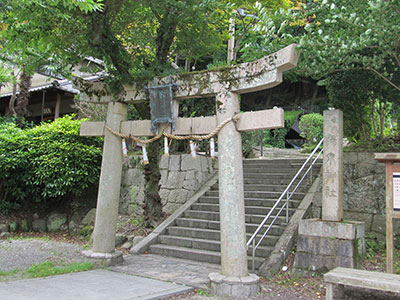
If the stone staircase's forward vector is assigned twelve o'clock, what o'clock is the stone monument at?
The stone monument is roughly at 9 o'clock from the stone staircase.

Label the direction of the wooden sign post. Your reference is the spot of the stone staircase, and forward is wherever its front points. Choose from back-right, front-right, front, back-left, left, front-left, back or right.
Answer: left

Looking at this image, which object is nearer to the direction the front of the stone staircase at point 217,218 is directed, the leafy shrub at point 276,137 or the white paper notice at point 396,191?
the white paper notice

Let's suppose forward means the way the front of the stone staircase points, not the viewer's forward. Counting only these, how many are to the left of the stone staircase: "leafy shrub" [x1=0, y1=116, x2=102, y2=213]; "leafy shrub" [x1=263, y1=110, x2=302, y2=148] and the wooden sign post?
1

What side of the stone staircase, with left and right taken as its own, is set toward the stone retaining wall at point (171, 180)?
right

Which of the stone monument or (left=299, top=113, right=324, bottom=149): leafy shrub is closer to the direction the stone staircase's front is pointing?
the stone monument

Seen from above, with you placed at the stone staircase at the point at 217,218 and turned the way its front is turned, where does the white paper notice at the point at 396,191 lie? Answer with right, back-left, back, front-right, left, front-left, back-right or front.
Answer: left

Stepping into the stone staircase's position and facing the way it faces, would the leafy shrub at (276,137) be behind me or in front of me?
behind

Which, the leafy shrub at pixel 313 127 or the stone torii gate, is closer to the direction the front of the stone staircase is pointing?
the stone torii gate

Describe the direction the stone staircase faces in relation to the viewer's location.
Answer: facing the viewer and to the left of the viewer

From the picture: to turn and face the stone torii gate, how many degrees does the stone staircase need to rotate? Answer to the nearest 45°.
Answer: approximately 45° to its left

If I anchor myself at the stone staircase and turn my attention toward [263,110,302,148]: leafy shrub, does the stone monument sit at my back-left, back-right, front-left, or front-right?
back-right

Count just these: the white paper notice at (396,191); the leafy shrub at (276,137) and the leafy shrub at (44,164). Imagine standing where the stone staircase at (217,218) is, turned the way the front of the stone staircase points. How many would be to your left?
1
